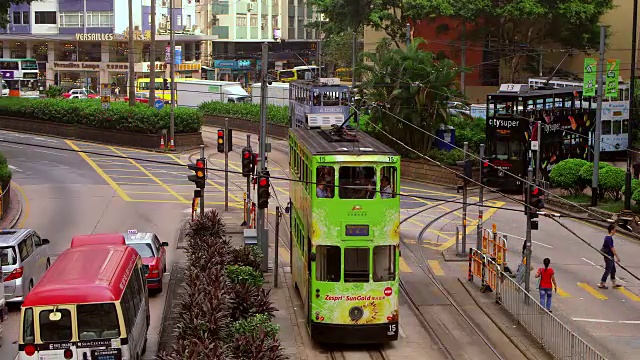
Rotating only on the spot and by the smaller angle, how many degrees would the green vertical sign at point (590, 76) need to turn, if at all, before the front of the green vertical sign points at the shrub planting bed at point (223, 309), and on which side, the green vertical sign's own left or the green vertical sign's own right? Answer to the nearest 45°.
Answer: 0° — it already faces it

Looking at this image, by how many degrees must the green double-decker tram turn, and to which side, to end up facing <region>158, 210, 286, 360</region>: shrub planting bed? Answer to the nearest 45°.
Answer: approximately 45° to its right

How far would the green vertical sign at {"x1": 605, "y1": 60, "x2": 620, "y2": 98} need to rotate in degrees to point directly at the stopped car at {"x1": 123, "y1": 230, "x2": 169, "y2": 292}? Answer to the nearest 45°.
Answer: approximately 45° to its right

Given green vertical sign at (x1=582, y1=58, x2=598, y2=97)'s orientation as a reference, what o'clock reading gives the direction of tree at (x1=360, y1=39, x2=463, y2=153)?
The tree is roughly at 4 o'clock from the green vertical sign.

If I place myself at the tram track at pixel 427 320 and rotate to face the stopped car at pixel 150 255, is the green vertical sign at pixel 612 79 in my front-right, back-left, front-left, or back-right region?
back-right

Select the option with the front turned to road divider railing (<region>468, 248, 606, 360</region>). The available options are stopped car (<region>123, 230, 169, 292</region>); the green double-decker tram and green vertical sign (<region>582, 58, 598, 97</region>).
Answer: the green vertical sign

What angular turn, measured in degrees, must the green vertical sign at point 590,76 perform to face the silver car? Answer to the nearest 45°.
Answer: approximately 45° to its right

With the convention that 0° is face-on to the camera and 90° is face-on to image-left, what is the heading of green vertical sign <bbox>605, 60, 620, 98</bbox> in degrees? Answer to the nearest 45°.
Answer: approximately 0°
